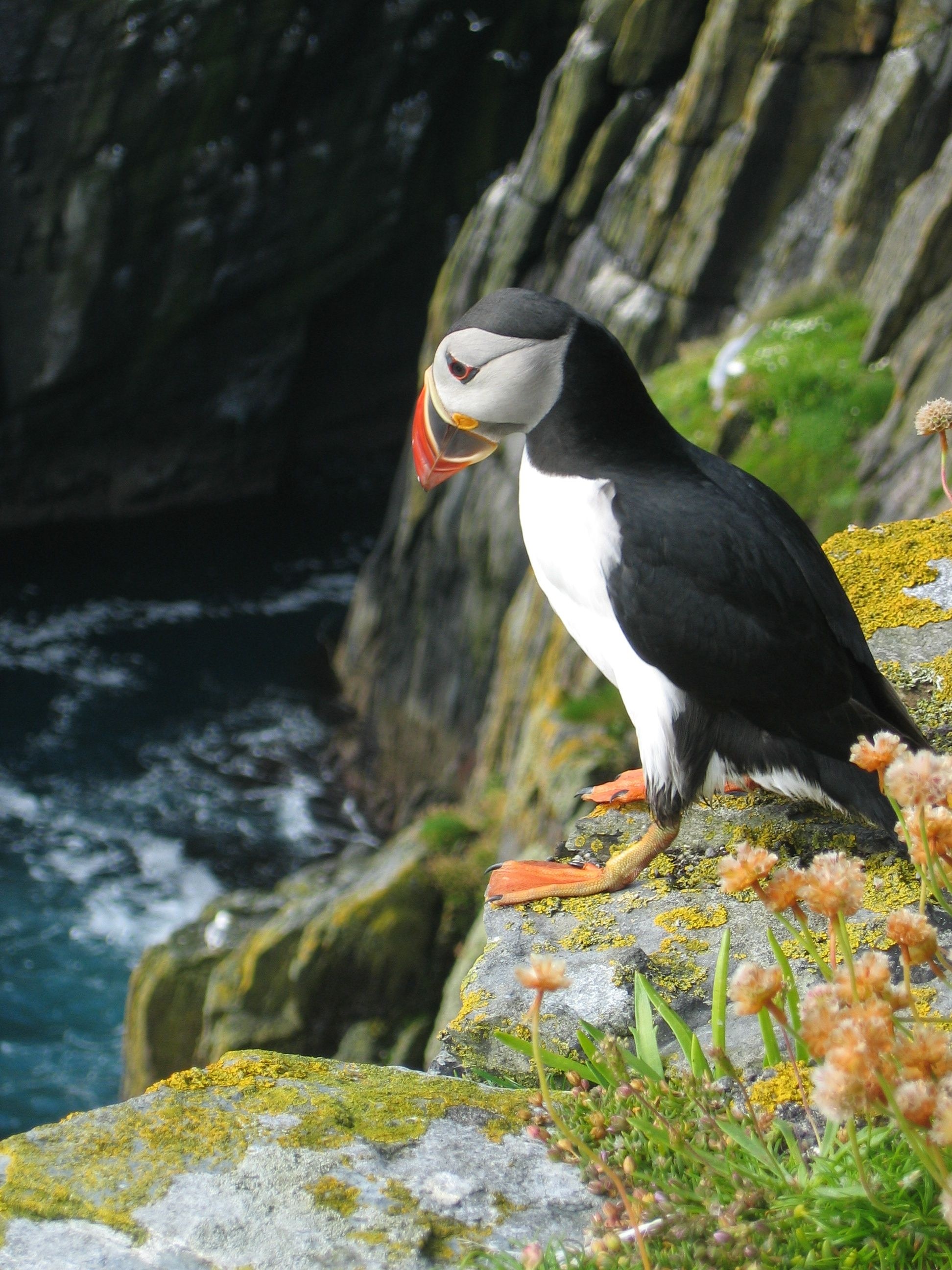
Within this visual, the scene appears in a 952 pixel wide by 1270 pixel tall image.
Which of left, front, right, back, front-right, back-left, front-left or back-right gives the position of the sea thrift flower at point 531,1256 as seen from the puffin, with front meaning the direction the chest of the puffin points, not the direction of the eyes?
left

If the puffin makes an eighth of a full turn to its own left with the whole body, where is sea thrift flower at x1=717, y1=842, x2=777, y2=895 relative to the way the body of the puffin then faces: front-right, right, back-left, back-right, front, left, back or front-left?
front-left

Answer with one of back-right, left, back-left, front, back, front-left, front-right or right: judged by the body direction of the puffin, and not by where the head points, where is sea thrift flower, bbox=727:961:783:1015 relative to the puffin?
left

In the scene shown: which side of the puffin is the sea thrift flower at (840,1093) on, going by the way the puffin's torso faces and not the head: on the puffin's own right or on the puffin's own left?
on the puffin's own left

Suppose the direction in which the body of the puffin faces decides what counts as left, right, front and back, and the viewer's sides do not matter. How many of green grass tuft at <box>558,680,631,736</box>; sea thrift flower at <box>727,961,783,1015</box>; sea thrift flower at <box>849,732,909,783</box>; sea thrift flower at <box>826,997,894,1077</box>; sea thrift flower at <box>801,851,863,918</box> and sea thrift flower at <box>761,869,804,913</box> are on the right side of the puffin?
1

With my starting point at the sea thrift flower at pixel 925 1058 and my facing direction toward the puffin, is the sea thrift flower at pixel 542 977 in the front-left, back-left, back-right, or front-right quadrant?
front-left

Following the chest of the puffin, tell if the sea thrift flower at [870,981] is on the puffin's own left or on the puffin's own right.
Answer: on the puffin's own left

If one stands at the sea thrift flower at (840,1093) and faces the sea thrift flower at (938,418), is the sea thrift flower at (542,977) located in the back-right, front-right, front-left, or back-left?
front-left

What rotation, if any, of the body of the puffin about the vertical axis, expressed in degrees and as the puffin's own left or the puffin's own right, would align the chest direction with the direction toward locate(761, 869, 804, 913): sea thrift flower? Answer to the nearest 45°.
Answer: approximately 90° to the puffin's own left

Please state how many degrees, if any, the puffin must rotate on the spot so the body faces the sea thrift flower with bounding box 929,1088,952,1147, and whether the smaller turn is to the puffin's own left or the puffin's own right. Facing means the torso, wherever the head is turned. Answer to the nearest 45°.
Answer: approximately 90° to the puffin's own left

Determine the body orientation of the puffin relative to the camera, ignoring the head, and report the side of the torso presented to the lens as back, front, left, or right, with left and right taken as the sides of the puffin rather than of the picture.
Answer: left

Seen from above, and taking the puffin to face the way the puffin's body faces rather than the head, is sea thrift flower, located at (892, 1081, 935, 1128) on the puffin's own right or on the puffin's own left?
on the puffin's own left
